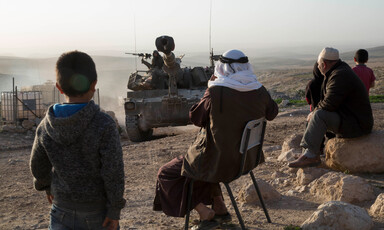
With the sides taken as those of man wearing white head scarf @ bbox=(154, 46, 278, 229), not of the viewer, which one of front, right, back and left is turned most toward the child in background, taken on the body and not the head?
right

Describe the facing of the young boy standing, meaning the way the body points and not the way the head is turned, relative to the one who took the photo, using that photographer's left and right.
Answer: facing away from the viewer

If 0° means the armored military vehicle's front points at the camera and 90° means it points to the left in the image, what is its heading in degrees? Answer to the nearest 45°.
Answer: approximately 0°

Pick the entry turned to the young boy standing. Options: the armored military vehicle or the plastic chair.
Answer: the armored military vehicle

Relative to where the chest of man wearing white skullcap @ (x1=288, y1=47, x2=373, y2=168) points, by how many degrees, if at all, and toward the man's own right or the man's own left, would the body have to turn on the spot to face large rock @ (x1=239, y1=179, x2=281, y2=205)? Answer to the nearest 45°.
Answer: approximately 45° to the man's own left

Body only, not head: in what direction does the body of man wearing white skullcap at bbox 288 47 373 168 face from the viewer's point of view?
to the viewer's left

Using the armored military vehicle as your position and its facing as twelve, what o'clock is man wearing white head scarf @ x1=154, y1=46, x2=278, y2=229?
The man wearing white head scarf is roughly at 12 o'clock from the armored military vehicle.

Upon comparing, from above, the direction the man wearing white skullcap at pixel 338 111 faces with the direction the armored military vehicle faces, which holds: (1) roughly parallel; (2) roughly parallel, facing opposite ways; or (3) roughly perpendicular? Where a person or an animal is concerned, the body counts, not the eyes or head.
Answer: roughly perpendicular

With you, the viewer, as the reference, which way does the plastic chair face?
facing away from the viewer and to the left of the viewer

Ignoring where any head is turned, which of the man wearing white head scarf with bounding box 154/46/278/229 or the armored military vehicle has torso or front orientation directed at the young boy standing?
the armored military vehicle

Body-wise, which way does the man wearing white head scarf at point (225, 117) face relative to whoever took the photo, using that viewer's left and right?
facing away from the viewer and to the left of the viewer
